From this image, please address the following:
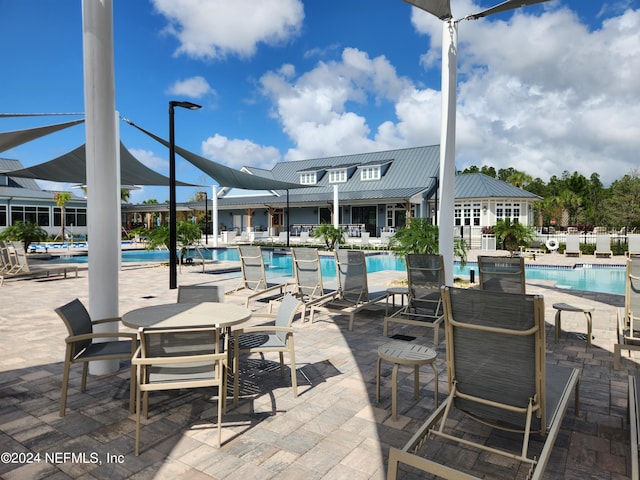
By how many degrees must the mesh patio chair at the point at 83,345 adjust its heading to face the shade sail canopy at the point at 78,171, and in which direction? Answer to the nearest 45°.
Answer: approximately 90° to its left

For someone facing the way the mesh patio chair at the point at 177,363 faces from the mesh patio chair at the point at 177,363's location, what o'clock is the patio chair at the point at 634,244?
The patio chair is roughly at 2 o'clock from the mesh patio chair.

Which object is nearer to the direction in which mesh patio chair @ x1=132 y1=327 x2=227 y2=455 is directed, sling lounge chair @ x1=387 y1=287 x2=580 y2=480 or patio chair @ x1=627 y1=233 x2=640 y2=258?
the patio chair

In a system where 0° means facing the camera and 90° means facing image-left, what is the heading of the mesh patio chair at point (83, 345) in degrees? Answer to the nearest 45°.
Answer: approximately 270°

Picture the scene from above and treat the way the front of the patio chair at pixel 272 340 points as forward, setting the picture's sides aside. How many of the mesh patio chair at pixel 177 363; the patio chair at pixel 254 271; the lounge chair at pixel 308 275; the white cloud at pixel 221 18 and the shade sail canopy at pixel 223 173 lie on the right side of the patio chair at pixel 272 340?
4

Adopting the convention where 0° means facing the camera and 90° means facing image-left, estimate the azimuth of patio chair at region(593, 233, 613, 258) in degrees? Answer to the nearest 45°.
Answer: approximately 0°

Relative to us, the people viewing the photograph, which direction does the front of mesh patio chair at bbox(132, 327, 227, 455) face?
facing away from the viewer

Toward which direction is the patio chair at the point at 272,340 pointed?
to the viewer's left

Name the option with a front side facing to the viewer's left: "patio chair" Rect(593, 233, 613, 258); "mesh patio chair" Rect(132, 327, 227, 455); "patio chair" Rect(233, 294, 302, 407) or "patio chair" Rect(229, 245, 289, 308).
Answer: "patio chair" Rect(233, 294, 302, 407)
